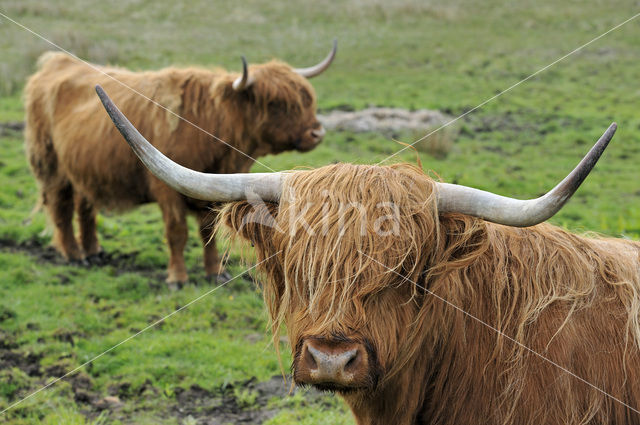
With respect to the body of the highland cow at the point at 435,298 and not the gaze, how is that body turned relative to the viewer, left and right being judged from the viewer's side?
facing the viewer and to the left of the viewer

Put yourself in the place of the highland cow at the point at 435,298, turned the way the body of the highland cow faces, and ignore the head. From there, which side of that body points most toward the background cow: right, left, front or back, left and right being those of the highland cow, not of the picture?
right
